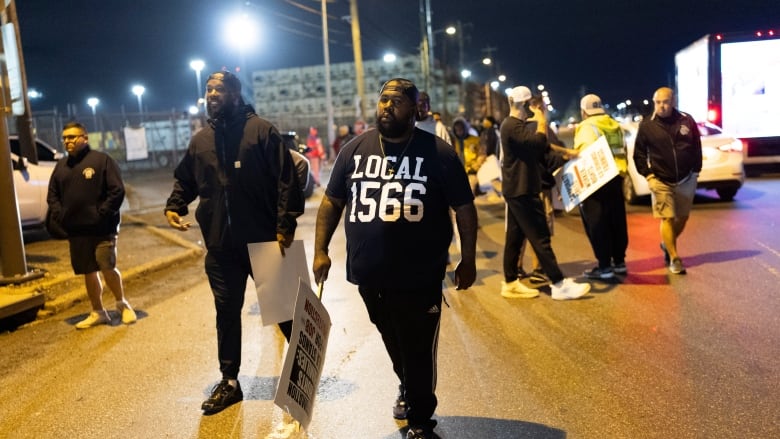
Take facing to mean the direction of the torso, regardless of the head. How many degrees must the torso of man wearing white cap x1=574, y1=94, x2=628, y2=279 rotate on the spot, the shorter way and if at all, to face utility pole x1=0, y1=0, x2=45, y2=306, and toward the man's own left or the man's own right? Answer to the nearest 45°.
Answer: approximately 45° to the man's own left

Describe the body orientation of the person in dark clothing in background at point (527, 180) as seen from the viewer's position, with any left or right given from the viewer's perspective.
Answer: facing to the right of the viewer

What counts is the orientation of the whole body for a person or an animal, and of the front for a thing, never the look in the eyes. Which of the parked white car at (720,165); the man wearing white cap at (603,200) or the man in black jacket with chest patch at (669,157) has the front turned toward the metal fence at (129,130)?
the man wearing white cap

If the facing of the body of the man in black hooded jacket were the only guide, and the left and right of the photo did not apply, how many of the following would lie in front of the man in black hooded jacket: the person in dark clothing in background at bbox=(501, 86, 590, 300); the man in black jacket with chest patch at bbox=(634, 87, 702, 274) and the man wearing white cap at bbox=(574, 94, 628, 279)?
0

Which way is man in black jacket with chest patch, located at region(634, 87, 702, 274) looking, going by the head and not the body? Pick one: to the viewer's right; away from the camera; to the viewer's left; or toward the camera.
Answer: toward the camera

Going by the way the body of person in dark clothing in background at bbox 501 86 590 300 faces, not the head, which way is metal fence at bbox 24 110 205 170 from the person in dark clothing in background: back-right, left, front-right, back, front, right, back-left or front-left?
back-left

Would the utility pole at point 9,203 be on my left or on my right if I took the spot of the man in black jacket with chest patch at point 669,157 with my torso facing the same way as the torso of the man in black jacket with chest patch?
on my right

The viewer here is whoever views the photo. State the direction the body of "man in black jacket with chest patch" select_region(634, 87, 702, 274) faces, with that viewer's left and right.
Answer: facing the viewer

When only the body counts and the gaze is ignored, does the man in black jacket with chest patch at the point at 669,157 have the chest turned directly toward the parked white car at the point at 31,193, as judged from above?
no

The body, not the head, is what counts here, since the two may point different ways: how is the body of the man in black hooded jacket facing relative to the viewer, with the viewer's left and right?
facing the viewer and to the left of the viewer

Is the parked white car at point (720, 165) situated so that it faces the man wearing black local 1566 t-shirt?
no

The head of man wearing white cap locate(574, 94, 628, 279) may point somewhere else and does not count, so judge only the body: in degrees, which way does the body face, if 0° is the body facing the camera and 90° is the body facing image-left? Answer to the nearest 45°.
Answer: approximately 135°

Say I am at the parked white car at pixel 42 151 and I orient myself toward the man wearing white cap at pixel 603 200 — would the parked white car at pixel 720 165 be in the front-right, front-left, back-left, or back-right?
front-left
